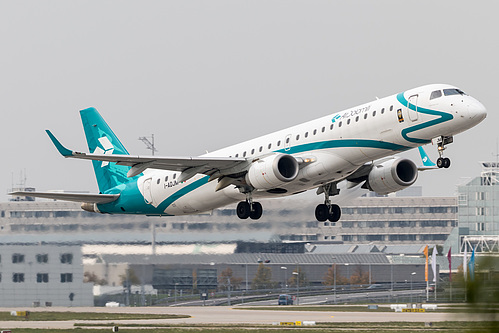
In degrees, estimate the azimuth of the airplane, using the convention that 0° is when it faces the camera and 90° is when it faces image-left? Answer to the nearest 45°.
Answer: approximately 315°
